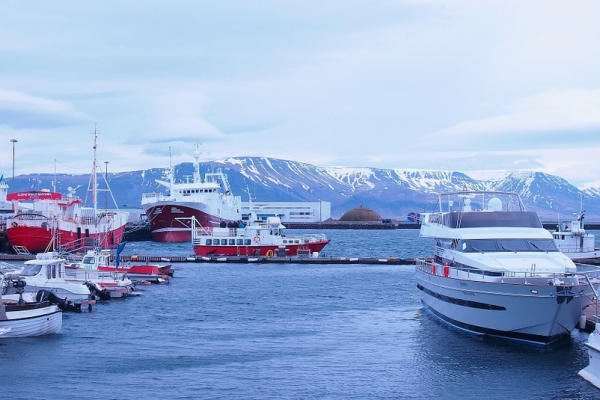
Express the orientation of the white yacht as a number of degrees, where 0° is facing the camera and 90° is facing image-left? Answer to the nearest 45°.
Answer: approximately 315°

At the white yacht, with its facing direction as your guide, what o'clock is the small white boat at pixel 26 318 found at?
The small white boat is roughly at 4 o'clock from the white yacht.

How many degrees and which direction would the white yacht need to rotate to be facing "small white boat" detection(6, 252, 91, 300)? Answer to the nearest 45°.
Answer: approximately 135° to its right

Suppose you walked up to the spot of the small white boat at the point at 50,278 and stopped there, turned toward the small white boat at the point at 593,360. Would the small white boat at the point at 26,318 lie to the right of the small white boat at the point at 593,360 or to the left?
right

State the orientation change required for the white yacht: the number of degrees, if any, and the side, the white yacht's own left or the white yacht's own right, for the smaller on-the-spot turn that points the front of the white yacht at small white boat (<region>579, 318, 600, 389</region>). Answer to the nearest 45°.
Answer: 0° — it already faces it
